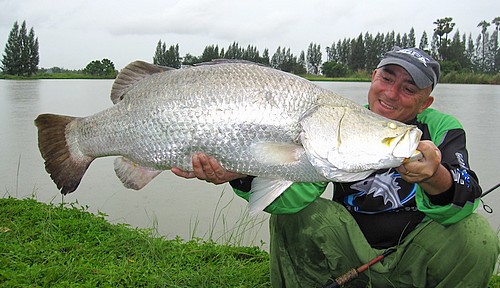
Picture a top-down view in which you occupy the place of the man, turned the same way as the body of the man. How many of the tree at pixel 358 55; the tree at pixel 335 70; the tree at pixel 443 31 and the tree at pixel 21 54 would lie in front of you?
0

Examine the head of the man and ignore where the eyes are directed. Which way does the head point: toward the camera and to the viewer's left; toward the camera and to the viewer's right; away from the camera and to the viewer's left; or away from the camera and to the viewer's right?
toward the camera and to the viewer's left

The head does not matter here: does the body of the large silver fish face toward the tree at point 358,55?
no

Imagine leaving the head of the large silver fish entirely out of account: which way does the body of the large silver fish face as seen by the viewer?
to the viewer's right

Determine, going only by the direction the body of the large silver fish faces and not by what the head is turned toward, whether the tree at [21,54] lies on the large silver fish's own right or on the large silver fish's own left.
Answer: on the large silver fish's own left

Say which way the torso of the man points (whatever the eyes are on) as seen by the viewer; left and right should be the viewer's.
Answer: facing the viewer

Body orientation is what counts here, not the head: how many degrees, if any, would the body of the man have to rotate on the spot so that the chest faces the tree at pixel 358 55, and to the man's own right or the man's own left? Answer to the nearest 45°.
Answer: approximately 180°

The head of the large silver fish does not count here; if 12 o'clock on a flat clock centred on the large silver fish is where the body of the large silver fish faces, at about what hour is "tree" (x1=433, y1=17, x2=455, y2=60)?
The tree is roughly at 10 o'clock from the large silver fish.

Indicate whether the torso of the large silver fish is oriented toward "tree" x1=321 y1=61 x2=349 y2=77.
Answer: no

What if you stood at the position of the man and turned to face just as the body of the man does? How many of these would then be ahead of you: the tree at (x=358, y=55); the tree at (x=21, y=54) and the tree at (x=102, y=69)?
0

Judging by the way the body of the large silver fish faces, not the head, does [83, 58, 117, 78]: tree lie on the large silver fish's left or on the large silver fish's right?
on the large silver fish's left

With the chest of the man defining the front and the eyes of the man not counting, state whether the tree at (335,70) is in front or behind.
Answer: behind

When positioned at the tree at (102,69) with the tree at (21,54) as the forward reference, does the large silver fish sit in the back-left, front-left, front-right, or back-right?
back-left

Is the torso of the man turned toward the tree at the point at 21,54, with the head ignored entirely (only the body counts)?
no
